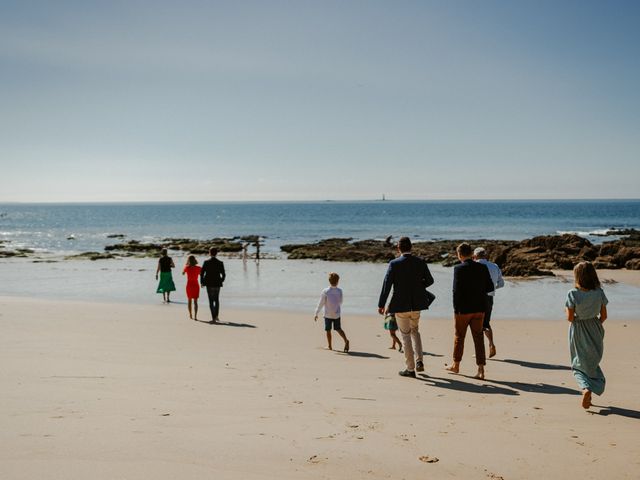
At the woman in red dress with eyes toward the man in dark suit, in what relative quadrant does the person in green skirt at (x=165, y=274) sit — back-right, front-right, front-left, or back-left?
back-left

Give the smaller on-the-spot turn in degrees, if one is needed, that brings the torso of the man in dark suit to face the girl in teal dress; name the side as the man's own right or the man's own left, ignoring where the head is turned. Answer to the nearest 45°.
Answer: approximately 135° to the man's own right

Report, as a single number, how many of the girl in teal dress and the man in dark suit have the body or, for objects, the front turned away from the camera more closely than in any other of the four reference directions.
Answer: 2

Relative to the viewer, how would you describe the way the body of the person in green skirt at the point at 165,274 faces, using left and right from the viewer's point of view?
facing away from the viewer

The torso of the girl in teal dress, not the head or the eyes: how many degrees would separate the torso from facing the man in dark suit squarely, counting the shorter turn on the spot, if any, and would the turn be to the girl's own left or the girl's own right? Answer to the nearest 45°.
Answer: approximately 45° to the girl's own left

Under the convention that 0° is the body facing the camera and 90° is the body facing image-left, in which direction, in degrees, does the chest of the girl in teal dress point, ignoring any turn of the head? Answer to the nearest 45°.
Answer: approximately 180°

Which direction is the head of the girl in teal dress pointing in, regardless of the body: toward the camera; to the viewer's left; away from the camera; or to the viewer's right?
away from the camera

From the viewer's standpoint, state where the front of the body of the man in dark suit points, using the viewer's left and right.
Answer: facing away from the viewer

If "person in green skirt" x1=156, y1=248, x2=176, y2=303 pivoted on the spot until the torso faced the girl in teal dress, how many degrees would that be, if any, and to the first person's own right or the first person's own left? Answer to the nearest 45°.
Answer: approximately 180°

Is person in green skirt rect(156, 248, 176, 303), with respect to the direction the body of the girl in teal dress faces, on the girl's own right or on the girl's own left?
on the girl's own left

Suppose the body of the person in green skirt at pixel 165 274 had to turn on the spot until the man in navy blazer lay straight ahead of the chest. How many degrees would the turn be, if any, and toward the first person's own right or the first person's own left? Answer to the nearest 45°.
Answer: approximately 180°

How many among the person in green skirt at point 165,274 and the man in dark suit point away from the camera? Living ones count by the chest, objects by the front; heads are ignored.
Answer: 2

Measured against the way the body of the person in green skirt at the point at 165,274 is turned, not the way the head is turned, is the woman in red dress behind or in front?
behind
